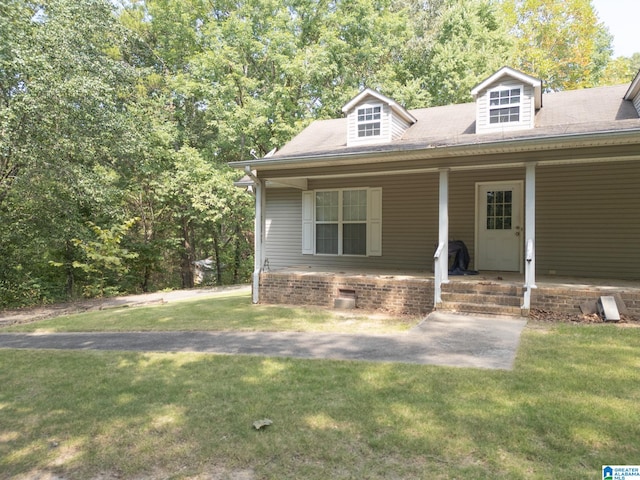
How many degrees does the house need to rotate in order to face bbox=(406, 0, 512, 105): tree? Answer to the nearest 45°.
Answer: approximately 180°

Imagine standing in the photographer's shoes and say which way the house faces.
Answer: facing the viewer

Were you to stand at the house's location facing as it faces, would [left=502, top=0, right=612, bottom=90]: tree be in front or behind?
behind

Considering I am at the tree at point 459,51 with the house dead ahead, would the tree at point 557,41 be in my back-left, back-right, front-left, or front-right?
back-left
